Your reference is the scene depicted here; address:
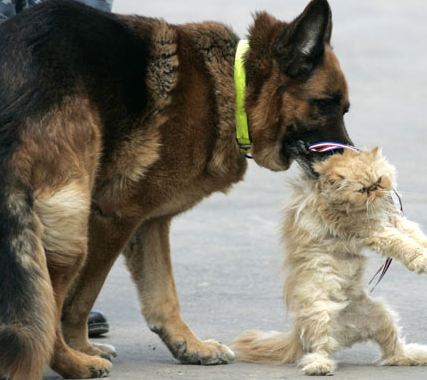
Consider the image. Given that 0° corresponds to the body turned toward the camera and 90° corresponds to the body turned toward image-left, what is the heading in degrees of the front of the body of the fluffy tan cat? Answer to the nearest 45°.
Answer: approximately 315°
